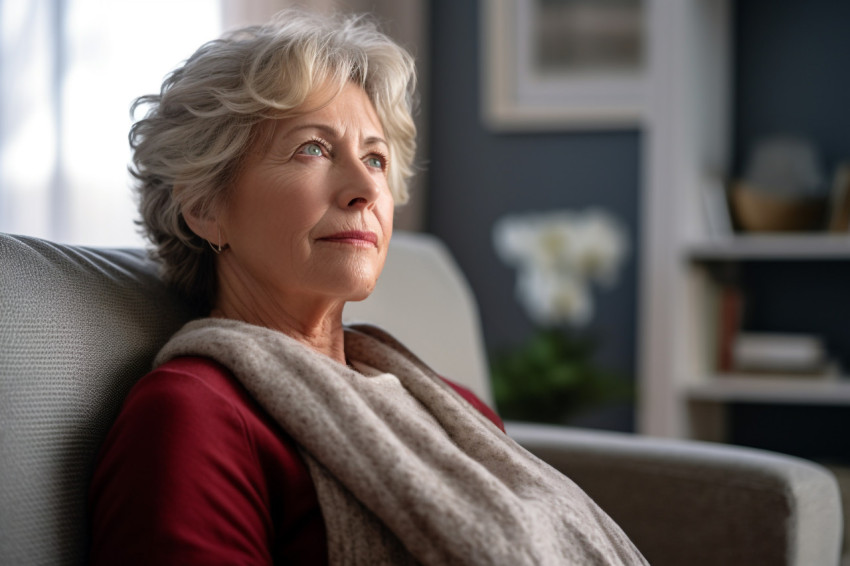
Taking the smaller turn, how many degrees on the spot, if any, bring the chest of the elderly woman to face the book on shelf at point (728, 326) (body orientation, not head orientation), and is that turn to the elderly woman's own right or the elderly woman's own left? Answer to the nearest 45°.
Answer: approximately 90° to the elderly woman's own left

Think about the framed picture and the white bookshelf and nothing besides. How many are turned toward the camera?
2

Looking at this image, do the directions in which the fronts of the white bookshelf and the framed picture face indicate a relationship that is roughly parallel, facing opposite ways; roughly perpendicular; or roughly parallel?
roughly parallel

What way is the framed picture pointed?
toward the camera

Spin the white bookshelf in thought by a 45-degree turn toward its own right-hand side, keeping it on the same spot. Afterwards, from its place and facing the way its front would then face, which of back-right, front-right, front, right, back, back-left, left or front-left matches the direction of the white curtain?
front

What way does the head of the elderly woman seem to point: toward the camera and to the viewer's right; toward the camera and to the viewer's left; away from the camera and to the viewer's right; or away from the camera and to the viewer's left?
toward the camera and to the viewer's right

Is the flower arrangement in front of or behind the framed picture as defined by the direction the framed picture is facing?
in front

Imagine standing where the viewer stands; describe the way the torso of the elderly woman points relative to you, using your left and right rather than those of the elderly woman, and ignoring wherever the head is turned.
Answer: facing the viewer and to the right of the viewer

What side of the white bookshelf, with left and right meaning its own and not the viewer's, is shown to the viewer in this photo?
front

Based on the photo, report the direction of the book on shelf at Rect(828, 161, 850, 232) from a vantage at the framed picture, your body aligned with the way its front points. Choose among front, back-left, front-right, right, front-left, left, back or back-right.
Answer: front-left

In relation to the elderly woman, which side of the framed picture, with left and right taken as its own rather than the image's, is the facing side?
front

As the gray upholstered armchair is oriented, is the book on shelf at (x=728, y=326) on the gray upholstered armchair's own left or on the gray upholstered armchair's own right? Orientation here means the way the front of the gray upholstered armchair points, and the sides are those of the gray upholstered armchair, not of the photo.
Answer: on the gray upholstered armchair's own left
